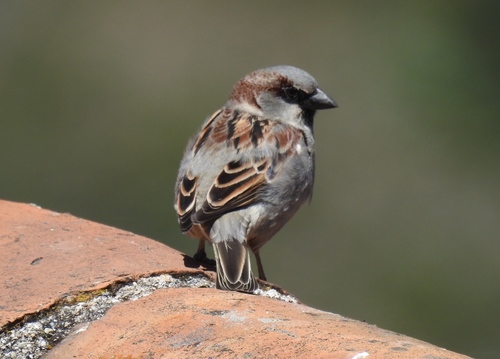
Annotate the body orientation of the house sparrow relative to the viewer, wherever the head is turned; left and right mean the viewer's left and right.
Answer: facing away from the viewer and to the right of the viewer
